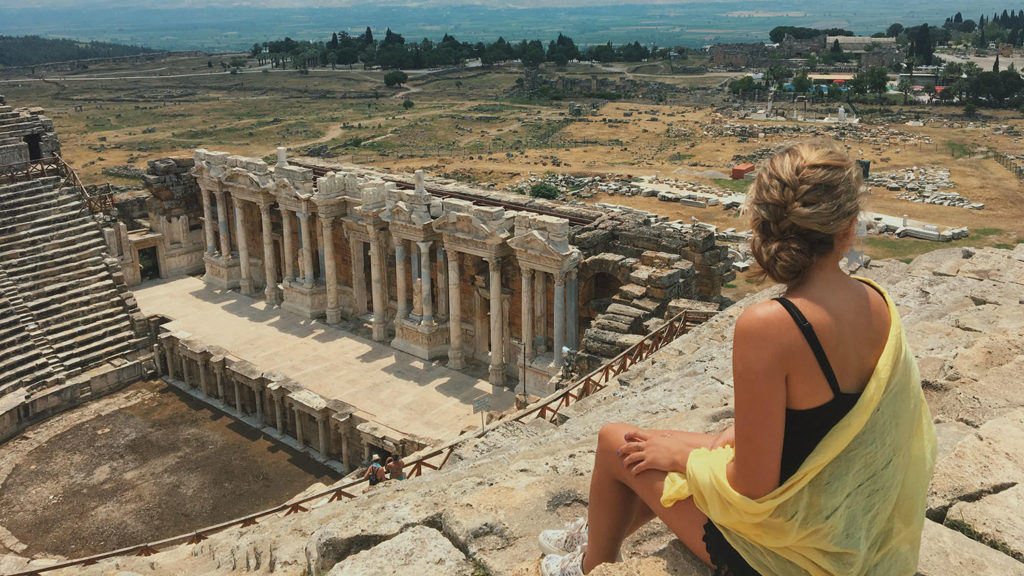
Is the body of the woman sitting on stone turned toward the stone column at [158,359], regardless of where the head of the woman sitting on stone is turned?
yes

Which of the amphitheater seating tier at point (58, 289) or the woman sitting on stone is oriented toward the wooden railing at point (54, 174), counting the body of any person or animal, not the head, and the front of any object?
the woman sitting on stone

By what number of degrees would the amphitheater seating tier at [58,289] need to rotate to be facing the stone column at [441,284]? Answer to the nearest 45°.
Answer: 0° — it already faces it

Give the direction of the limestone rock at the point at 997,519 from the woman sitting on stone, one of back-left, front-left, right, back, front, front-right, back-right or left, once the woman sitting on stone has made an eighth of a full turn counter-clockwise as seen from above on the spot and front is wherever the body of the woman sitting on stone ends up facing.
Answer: back-right

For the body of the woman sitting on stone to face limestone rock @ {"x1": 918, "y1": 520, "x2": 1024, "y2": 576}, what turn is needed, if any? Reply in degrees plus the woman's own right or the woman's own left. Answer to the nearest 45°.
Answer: approximately 90° to the woman's own right

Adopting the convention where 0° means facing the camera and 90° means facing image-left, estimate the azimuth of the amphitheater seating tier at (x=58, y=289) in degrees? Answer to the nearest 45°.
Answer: approximately 315°

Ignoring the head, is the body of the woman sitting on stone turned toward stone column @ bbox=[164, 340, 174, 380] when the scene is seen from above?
yes

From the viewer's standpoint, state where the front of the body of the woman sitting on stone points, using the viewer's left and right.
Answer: facing away from the viewer and to the left of the viewer

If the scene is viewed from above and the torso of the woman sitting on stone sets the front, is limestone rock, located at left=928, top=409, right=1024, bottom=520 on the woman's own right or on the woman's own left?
on the woman's own right

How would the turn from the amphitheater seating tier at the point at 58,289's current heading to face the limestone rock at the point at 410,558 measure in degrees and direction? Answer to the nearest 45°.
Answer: approximately 45° to its right

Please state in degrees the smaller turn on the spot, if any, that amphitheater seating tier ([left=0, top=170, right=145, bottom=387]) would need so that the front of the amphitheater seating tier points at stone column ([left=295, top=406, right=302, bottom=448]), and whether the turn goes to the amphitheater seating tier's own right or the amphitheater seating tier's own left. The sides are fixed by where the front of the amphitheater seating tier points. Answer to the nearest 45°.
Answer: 0° — it already faces it

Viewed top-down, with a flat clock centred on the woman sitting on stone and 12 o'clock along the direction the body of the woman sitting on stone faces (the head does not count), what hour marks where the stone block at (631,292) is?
The stone block is roughly at 1 o'clock from the woman sitting on stone.
